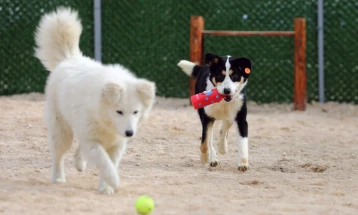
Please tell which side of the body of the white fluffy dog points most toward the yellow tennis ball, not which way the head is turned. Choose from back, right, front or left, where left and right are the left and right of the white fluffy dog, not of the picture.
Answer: front

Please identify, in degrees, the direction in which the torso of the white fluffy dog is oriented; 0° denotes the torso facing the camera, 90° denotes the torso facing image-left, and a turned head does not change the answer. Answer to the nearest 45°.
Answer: approximately 315°

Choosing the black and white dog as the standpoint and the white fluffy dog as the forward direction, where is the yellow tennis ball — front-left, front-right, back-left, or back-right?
front-left

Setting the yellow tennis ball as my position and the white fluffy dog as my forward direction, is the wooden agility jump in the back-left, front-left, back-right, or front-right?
front-right

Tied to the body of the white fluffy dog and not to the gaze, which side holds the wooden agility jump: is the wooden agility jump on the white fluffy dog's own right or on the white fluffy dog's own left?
on the white fluffy dog's own left

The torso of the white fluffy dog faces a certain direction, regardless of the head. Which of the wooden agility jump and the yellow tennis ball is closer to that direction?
the yellow tennis ball

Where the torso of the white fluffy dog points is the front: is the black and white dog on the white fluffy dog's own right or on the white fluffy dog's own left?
on the white fluffy dog's own left

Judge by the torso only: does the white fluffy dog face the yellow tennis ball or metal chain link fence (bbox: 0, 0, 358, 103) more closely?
the yellow tennis ball

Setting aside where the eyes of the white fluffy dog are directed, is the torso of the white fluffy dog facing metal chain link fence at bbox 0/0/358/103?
no

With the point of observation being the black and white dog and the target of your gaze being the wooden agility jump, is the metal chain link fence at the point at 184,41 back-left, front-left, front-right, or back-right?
front-left

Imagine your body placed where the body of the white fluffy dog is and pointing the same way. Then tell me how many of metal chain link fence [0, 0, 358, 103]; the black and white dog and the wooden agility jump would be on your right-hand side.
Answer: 0

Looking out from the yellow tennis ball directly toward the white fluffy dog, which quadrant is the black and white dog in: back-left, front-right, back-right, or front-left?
front-right
